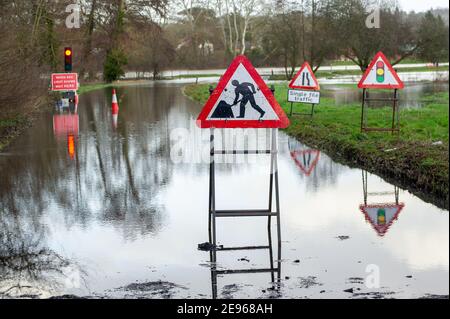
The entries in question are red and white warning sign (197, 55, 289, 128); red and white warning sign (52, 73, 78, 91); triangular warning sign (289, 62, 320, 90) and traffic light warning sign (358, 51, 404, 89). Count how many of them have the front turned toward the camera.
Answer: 4

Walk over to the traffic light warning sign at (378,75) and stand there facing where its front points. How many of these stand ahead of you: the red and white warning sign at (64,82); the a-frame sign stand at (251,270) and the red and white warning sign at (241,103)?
2

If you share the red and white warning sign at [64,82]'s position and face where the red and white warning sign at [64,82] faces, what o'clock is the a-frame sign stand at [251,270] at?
The a-frame sign stand is roughly at 12 o'clock from the red and white warning sign.

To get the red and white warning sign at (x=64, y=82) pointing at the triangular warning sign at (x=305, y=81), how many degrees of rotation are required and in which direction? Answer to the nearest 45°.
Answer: approximately 45° to its left

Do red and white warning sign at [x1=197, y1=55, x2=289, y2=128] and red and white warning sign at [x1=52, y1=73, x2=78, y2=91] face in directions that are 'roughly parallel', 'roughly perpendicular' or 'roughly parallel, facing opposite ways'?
roughly parallel

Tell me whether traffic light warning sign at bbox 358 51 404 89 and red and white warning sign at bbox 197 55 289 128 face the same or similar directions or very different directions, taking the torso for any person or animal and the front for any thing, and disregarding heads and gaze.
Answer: same or similar directions

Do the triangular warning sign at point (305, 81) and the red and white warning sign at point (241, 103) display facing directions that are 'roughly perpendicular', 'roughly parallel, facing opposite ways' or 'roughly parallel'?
roughly parallel

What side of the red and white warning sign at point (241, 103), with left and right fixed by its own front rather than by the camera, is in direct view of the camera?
front

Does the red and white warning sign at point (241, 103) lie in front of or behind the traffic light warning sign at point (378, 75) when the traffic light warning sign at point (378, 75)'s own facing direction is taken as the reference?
in front

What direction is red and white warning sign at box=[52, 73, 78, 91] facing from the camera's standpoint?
toward the camera
